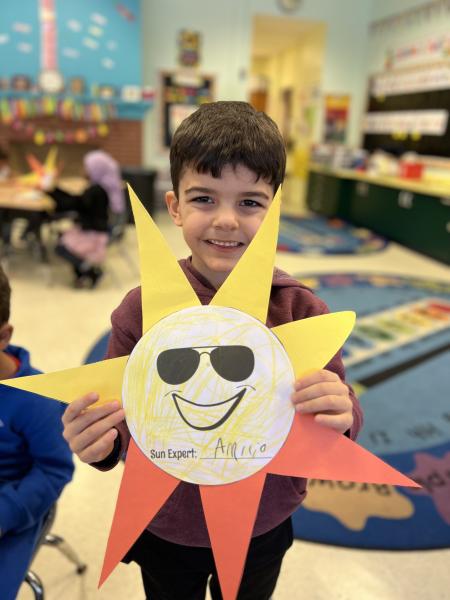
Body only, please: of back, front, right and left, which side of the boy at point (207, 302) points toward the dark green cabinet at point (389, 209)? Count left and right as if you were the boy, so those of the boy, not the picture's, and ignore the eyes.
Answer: back

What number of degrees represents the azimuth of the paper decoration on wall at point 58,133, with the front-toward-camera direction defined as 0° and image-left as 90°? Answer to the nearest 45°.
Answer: approximately 0°

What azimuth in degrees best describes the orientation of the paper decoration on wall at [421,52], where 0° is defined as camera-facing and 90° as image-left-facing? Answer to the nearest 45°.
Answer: approximately 45°
